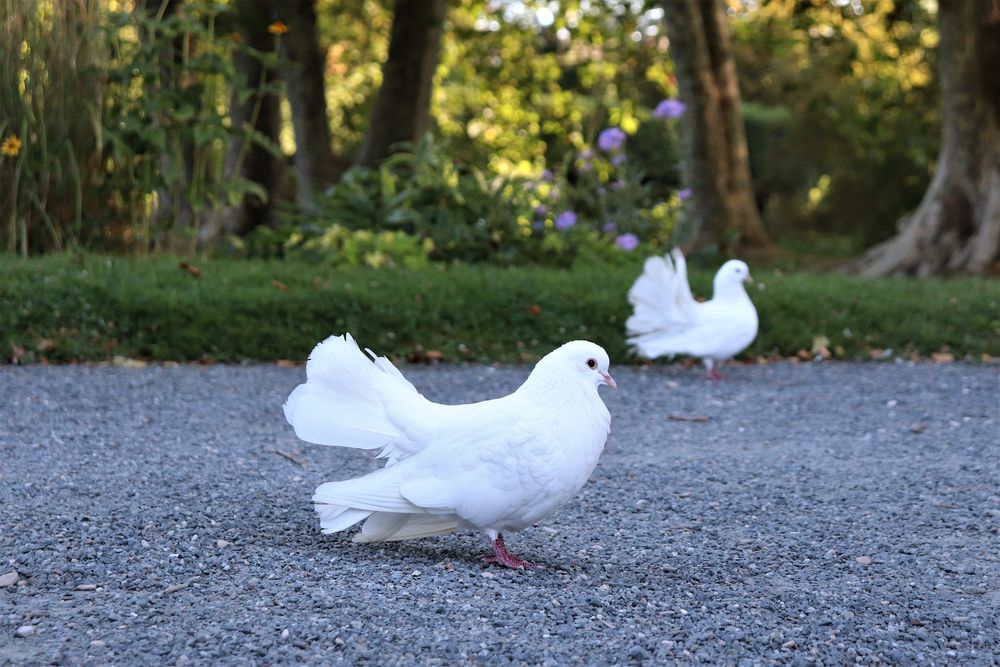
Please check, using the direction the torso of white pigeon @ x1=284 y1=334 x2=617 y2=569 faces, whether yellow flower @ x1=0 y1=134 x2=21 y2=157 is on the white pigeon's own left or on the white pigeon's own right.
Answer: on the white pigeon's own left

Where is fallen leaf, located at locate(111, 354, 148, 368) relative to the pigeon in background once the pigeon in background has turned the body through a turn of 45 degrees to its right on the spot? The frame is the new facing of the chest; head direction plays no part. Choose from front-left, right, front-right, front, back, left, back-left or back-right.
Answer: back-right

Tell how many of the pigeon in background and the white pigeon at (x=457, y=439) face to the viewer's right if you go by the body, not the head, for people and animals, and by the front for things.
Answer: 2

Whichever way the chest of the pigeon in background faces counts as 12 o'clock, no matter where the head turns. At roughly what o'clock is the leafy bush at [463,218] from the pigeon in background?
The leafy bush is roughly at 8 o'clock from the pigeon in background.

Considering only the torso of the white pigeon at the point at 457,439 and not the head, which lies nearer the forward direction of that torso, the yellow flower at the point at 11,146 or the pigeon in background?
the pigeon in background

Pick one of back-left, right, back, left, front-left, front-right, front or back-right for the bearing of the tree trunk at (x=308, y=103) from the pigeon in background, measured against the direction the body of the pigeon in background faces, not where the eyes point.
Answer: back-left

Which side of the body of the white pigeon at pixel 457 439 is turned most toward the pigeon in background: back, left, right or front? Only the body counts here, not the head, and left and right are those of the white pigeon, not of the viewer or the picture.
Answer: left

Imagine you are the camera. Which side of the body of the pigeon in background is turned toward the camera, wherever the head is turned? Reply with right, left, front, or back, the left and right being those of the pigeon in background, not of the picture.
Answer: right

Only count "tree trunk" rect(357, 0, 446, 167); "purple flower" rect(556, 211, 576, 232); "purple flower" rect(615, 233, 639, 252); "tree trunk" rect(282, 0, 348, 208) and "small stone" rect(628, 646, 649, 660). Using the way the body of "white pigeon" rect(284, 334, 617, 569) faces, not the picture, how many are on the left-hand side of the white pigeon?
4

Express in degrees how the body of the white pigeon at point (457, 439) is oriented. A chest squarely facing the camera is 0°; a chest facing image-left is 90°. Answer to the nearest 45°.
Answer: approximately 270°

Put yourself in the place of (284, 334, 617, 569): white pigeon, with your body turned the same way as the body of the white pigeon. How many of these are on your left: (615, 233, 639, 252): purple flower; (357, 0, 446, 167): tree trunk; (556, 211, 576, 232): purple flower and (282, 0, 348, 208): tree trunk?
4

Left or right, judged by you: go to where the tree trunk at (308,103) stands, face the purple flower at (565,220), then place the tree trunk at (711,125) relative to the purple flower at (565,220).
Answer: left

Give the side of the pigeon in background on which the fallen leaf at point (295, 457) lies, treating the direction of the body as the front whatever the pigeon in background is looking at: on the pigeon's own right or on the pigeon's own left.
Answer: on the pigeon's own right

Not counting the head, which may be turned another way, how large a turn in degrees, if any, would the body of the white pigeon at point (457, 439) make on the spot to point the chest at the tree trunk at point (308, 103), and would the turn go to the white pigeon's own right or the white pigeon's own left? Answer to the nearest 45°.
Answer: approximately 90° to the white pigeon's own left
